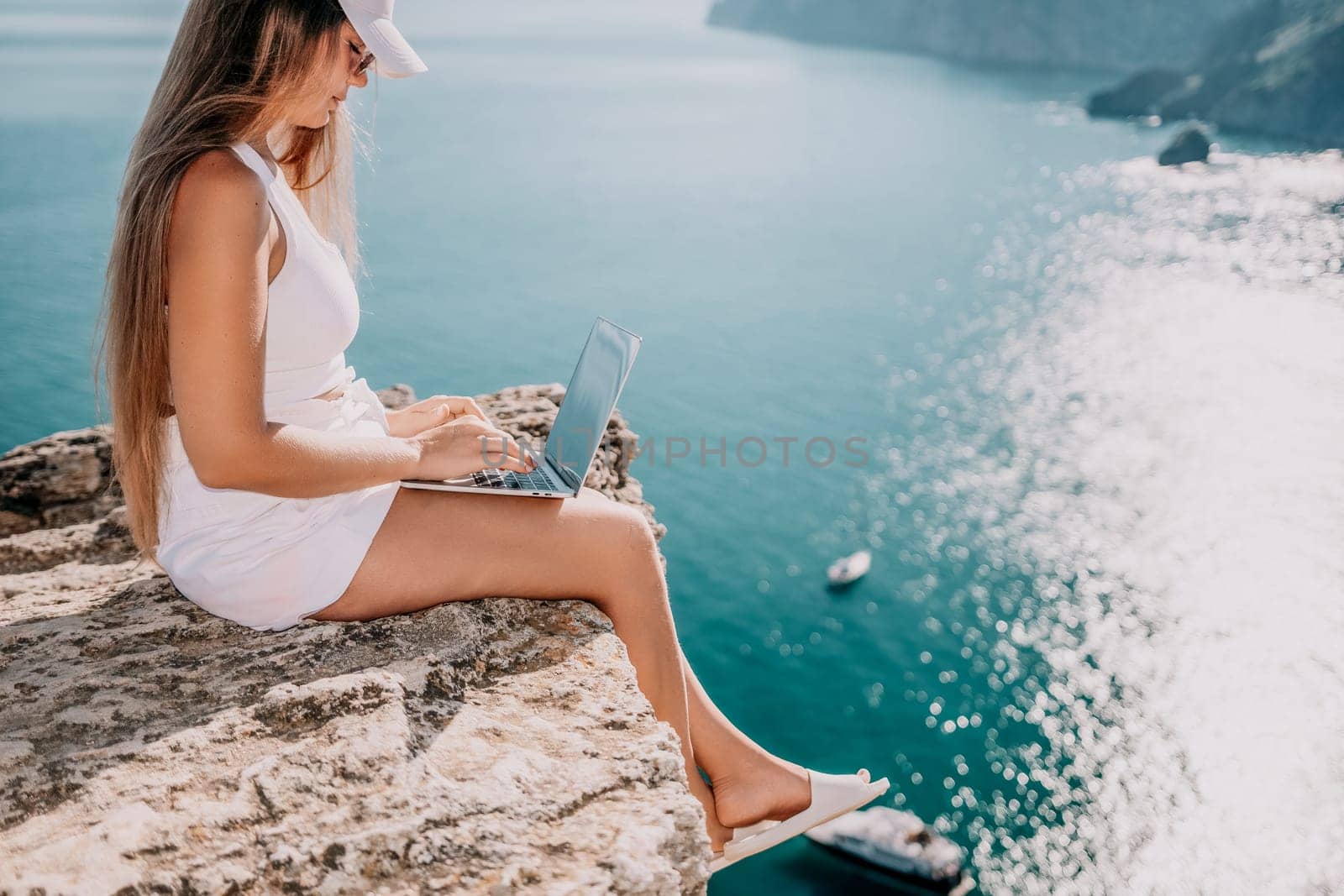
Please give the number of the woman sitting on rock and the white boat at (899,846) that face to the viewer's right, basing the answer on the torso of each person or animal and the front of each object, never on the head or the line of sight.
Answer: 1

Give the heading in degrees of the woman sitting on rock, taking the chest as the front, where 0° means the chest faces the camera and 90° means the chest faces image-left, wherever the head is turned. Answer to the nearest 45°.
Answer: approximately 270°

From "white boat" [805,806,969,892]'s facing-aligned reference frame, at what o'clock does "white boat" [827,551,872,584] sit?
"white boat" [827,551,872,584] is roughly at 1 o'clock from "white boat" [805,806,969,892].

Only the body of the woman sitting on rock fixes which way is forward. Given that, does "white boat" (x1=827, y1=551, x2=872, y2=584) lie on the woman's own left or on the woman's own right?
on the woman's own left

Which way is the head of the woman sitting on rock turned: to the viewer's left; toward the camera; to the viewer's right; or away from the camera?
to the viewer's right

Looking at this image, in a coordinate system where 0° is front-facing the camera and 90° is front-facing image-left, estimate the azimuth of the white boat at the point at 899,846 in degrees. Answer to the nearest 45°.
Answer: approximately 135°

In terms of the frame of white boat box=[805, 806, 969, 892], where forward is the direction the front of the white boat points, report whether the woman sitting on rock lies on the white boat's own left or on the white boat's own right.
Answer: on the white boat's own left
